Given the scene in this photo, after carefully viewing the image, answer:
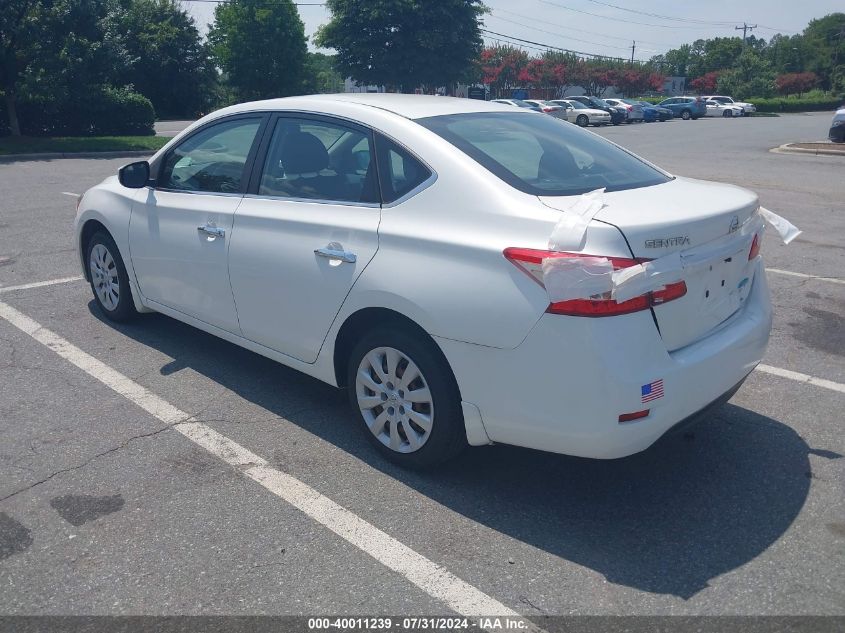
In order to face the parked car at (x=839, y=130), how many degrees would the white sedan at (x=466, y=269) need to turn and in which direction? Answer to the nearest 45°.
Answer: approximately 90° to its right

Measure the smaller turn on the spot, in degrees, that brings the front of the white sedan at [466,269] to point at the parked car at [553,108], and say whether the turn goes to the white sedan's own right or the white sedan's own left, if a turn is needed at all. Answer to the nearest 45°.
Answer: approximately 45° to the white sedan's own right

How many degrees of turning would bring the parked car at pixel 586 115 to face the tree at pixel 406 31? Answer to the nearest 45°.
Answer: approximately 135° to its right

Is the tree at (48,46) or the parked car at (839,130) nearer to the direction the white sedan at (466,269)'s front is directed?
the tree

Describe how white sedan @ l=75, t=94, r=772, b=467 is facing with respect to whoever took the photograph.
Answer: facing away from the viewer and to the left of the viewer

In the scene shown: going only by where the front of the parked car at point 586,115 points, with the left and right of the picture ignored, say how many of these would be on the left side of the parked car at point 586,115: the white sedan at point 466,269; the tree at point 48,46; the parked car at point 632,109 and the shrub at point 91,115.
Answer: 1

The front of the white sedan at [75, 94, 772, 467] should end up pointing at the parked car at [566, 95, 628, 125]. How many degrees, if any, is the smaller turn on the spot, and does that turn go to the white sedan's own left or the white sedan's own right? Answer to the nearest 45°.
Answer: approximately 45° to the white sedan's own right

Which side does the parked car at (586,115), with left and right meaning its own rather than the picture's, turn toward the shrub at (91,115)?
right

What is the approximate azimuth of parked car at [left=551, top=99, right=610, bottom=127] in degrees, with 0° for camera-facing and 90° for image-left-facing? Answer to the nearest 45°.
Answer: approximately 315°

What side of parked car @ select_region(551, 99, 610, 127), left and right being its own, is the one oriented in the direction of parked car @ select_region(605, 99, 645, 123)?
left

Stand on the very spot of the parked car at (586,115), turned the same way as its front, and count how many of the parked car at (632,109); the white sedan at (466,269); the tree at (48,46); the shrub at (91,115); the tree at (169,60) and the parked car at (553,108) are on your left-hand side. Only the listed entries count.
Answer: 1

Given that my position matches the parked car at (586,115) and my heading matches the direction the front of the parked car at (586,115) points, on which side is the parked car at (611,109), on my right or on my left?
on my left

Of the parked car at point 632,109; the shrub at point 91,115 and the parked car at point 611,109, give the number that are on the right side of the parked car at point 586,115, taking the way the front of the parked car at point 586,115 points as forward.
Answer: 1

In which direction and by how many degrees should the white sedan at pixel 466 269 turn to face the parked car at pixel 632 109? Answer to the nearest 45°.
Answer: approximately 45° to its right

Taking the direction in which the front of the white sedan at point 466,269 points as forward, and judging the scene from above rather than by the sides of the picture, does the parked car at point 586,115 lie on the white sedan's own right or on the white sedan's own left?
on the white sedan's own right

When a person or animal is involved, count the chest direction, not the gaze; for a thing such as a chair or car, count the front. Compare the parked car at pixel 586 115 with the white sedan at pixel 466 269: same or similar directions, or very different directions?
very different directions

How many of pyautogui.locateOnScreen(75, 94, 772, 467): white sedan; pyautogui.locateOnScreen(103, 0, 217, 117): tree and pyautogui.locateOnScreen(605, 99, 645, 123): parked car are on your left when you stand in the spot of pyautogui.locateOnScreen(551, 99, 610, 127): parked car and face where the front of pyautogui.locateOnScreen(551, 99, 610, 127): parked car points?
1

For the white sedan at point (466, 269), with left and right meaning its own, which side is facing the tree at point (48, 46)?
front

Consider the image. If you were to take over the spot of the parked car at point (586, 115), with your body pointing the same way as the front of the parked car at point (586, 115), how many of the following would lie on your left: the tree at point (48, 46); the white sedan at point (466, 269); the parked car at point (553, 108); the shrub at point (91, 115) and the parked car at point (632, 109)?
1
